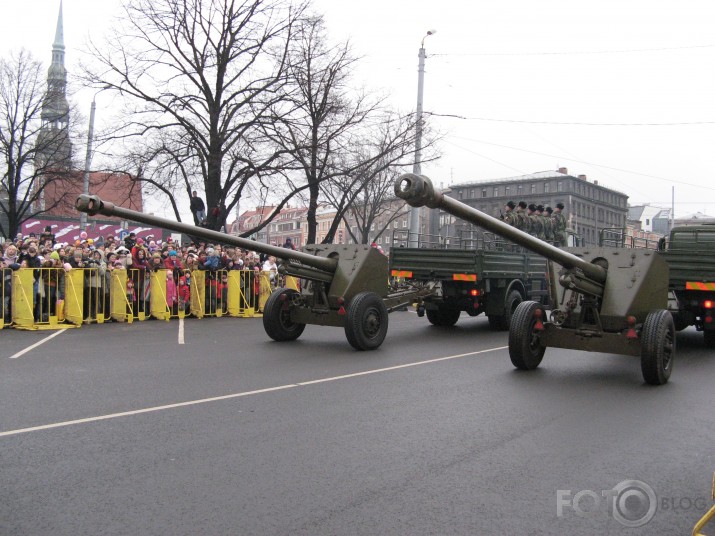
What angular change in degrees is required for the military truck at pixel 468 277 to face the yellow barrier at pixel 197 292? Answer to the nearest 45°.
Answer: approximately 135° to its left

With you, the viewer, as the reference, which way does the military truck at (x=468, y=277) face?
facing away from the viewer and to the right of the viewer

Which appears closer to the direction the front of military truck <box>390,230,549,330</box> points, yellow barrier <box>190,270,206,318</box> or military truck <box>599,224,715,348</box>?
the military truck

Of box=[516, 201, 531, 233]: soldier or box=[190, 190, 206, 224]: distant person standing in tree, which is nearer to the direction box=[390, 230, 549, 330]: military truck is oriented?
the soldier

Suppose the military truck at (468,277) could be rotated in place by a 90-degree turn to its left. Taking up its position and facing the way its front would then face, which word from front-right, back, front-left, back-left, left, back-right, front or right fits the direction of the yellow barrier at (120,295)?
front-left

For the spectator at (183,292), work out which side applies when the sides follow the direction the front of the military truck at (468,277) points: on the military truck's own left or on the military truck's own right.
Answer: on the military truck's own left

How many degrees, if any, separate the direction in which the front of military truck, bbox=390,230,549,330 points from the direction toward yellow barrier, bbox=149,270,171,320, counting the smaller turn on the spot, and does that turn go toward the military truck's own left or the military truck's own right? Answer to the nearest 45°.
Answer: approximately 135° to the military truck's own left

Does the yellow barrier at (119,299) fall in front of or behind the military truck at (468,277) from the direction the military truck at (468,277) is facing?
behind

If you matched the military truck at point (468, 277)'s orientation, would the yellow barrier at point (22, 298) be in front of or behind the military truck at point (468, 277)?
behind

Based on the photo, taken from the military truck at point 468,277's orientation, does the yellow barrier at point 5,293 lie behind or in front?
behind
